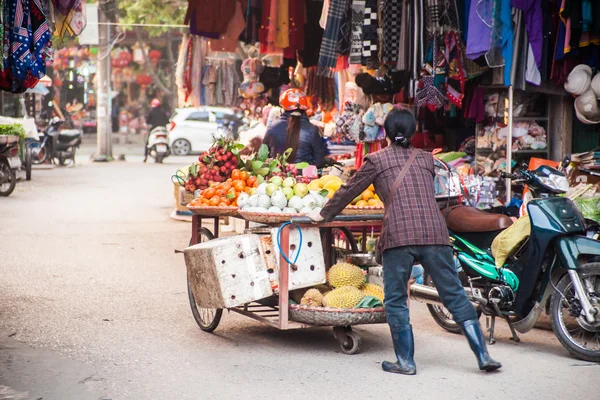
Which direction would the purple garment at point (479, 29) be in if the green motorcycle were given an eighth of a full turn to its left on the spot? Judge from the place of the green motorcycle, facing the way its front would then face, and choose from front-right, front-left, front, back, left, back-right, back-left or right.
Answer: left

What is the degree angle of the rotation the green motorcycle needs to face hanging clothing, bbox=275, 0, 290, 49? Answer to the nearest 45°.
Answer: approximately 180°

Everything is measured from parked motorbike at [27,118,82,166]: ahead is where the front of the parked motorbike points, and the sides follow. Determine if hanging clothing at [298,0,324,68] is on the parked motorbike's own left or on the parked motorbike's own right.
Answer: on the parked motorbike's own left

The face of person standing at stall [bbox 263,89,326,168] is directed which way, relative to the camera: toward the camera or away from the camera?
away from the camera

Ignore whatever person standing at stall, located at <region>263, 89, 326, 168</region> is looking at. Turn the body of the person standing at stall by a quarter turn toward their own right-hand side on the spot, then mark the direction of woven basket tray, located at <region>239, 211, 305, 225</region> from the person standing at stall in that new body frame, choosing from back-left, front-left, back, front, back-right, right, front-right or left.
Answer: right

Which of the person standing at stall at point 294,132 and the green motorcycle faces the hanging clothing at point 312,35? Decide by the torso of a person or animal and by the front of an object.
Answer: the person standing at stall

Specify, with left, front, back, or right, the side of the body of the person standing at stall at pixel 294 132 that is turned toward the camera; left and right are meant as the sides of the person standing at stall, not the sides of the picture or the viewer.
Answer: back
